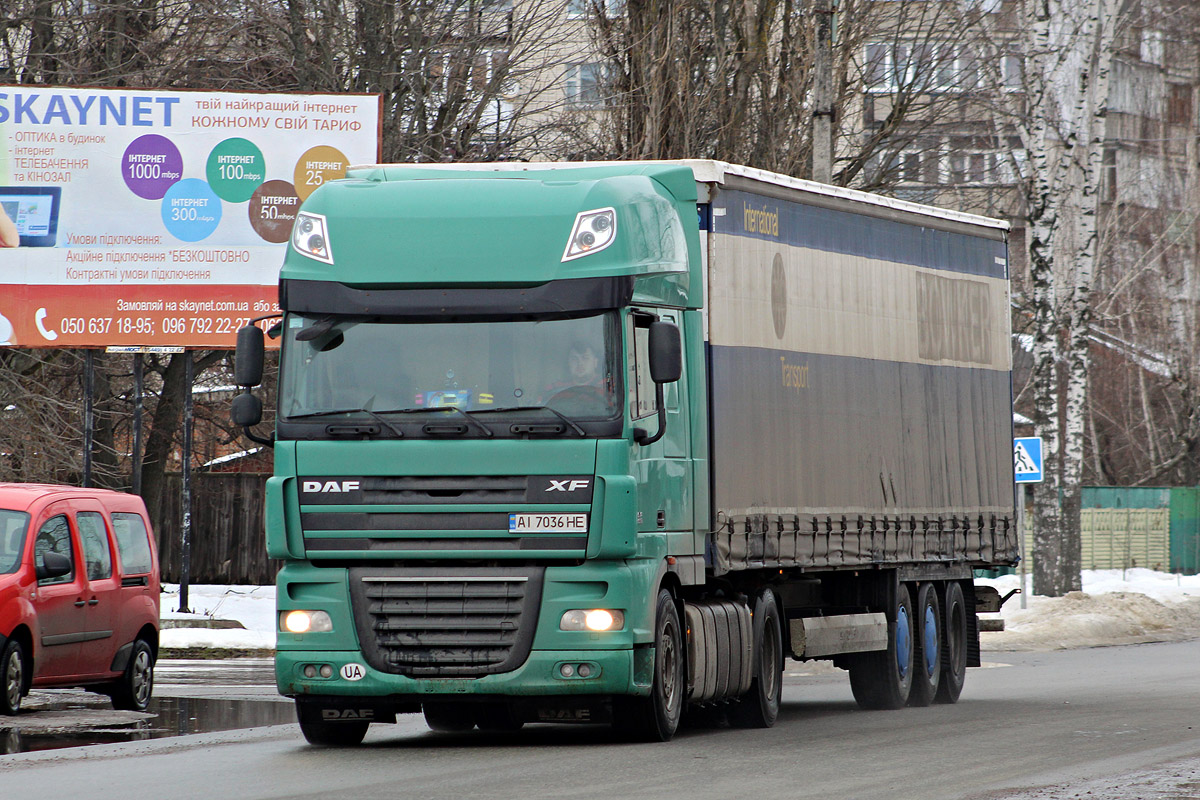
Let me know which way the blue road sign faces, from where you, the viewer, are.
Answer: facing the viewer

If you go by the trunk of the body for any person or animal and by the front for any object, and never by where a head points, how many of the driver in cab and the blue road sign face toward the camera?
2

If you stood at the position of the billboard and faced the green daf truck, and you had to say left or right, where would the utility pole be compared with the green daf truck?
left

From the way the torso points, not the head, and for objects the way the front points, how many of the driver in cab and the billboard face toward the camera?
2

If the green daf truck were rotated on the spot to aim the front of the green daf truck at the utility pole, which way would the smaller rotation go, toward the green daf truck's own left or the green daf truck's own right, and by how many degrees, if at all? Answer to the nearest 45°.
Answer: approximately 180°

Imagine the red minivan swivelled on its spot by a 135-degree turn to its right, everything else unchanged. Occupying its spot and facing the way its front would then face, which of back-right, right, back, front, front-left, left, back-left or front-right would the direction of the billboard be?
front

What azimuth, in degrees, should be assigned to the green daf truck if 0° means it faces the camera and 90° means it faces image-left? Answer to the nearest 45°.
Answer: approximately 0°

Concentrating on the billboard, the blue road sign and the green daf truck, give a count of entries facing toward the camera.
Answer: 3

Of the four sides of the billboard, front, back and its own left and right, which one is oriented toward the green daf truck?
front

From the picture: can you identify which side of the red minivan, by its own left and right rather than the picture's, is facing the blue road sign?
back

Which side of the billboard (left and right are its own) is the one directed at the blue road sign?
left

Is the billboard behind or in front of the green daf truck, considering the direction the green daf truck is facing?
behind
